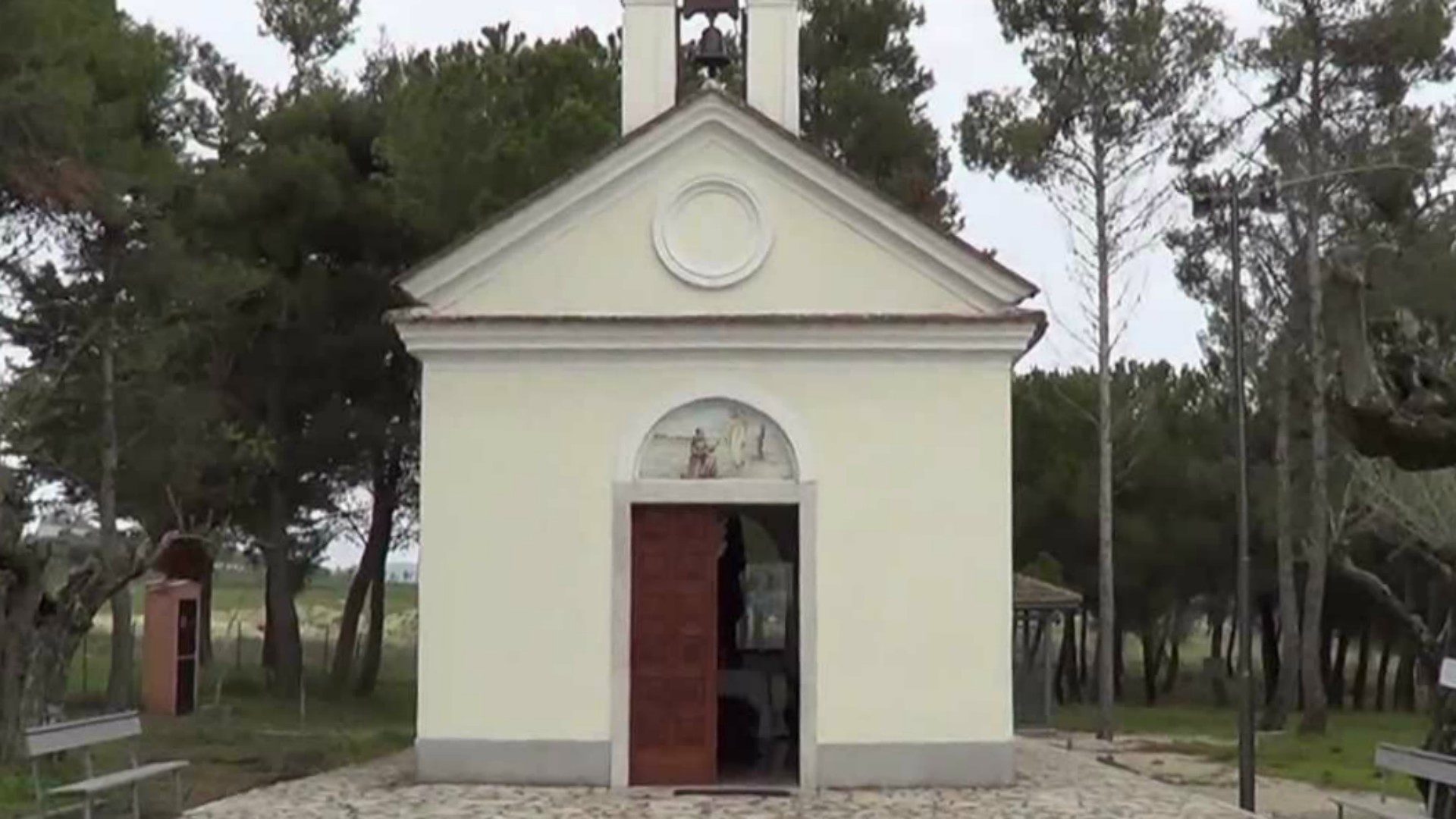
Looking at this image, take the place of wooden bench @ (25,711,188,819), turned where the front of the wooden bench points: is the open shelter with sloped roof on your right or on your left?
on your left

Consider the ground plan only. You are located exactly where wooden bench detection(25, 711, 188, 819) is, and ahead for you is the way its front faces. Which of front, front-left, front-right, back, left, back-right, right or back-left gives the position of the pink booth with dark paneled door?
back-left

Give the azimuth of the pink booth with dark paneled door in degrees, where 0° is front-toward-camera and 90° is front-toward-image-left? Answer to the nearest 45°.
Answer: approximately 315°

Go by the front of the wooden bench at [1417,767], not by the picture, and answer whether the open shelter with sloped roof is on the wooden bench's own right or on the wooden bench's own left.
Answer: on the wooden bench's own right

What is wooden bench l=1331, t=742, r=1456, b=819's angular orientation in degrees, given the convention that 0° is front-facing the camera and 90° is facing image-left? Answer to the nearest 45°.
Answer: approximately 45°

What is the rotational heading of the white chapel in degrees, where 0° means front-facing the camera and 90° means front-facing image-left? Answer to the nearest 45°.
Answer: approximately 0°

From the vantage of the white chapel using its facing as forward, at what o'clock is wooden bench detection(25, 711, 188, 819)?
The wooden bench is roughly at 2 o'clock from the white chapel.

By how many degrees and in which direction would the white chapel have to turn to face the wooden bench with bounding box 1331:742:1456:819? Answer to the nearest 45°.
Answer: approximately 45° to its left

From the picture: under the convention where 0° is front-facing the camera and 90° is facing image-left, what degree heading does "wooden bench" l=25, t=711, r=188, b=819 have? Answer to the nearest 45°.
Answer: approximately 315°
